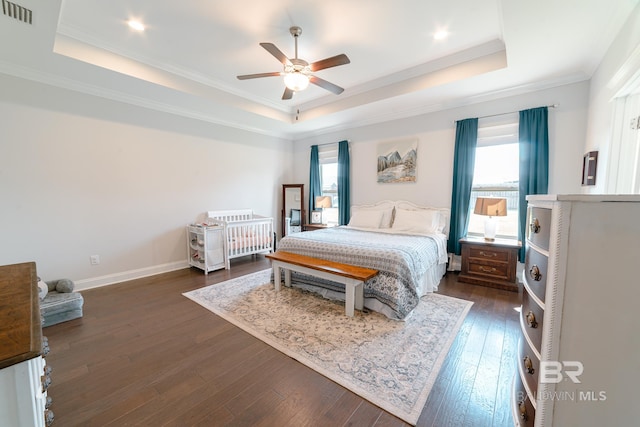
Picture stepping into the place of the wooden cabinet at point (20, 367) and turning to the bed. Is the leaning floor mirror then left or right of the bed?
left

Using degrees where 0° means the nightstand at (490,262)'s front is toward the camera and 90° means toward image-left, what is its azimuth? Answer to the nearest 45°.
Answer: approximately 0°

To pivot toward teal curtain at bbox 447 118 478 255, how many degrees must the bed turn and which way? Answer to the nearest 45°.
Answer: approximately 180°

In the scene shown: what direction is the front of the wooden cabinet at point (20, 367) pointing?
to the viewer's right

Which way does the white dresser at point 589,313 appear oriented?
to the viewer's left

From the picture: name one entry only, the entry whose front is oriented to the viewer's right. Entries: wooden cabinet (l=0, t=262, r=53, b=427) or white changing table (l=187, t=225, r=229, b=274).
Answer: the wooden cabinet

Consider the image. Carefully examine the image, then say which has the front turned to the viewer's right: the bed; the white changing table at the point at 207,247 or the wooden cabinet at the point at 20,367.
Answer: the wooden cabinet

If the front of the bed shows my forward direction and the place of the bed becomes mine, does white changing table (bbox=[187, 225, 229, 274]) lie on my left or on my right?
on my right

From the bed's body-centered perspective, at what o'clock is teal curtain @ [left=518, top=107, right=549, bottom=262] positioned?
The teal curtain is roughly at 7 o'clock from the bed.

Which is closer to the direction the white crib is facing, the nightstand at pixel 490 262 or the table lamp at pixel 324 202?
the nightstand

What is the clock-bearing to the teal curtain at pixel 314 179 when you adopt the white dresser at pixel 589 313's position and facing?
The teal curtain is roughly at 1 o'clock from the white dresser.

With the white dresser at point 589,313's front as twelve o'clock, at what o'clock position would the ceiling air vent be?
The ceiling air vent is roughly at 11 o'clock from the white dresser.
